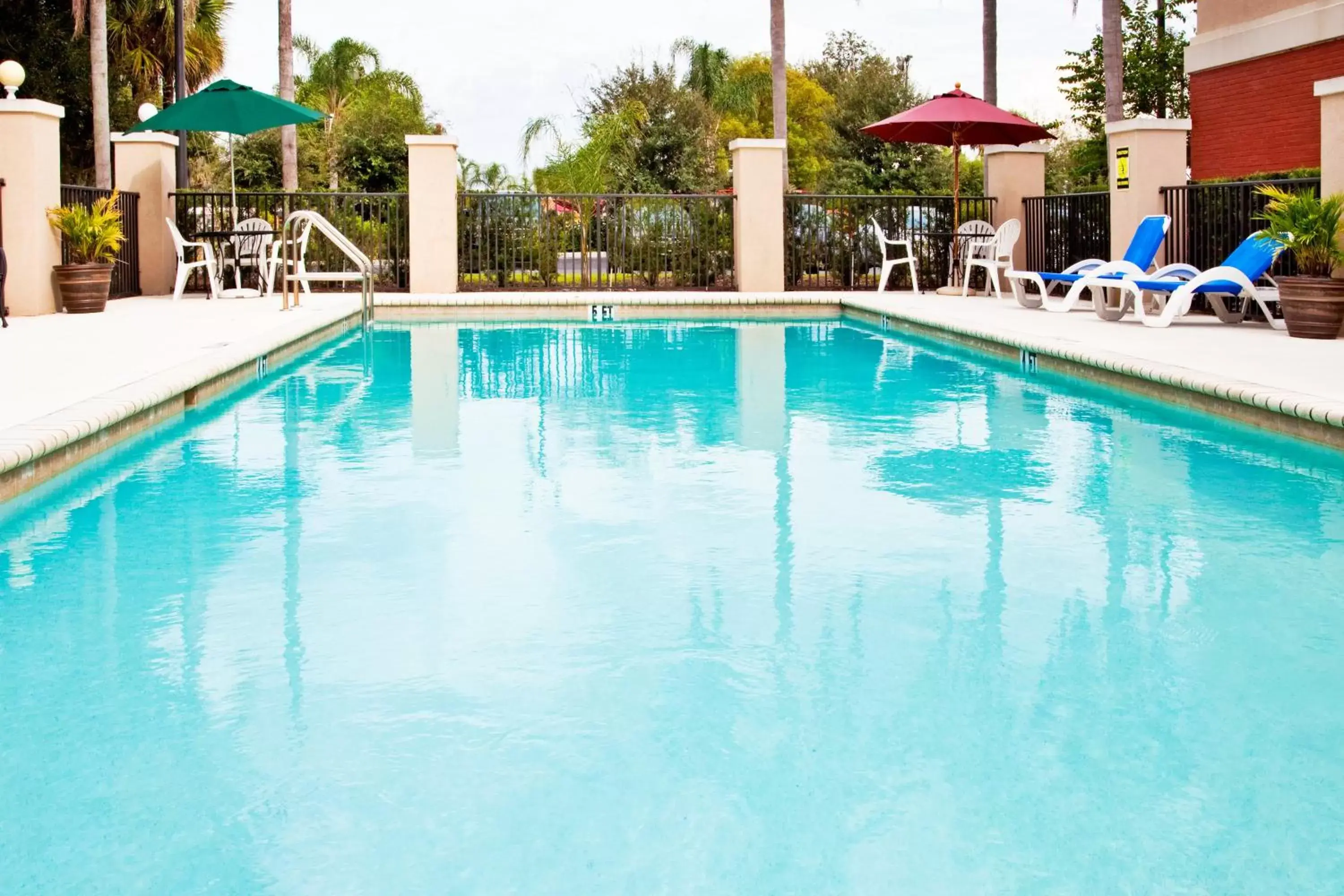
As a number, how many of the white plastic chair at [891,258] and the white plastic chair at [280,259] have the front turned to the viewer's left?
1

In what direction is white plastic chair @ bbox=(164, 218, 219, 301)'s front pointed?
to the viewer's right

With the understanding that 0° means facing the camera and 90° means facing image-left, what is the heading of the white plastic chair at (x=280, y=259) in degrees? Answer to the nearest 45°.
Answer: approximately 90°

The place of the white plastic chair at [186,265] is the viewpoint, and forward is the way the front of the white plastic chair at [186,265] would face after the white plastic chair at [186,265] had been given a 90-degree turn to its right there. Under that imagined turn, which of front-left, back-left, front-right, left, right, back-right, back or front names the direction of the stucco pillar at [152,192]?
back

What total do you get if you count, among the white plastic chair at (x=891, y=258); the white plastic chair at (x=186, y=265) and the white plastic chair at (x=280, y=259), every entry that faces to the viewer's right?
2
